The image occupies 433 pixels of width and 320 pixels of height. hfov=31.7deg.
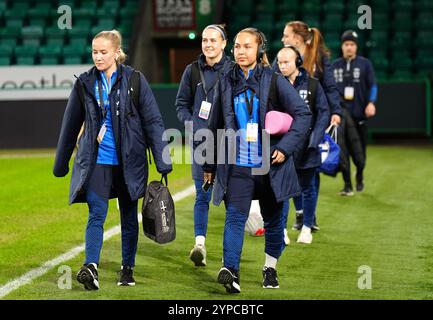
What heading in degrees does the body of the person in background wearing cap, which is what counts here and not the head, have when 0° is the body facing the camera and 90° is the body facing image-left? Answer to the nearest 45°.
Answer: approximately 0°

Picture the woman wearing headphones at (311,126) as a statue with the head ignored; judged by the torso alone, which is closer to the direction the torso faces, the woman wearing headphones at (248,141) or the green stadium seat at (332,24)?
the woman wearing headphones

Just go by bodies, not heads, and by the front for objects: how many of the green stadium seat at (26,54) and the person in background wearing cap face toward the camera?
2

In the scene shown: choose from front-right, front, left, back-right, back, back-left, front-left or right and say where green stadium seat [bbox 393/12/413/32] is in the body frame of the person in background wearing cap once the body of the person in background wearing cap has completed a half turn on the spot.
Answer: front

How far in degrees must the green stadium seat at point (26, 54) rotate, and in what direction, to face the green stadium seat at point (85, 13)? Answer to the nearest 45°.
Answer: approximately 135° to its left

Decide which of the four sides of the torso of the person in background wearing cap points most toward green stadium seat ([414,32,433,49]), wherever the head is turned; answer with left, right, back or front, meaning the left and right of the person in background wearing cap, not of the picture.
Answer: back

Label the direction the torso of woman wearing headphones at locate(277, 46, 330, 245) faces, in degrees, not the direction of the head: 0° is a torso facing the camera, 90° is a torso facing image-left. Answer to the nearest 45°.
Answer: approximately 45°

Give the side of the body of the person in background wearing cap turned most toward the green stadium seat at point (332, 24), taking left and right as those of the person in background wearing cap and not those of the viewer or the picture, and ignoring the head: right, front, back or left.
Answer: back
